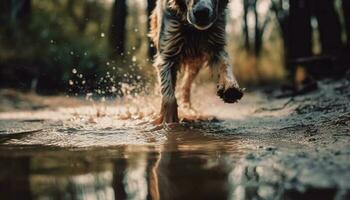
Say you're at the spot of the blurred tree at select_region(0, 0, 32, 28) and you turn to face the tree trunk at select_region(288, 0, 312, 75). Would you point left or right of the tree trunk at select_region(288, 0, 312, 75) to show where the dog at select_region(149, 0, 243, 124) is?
right

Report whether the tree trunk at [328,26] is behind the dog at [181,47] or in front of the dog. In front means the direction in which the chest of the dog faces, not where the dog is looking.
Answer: behind

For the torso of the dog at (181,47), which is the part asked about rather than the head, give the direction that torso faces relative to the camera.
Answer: toward the camera

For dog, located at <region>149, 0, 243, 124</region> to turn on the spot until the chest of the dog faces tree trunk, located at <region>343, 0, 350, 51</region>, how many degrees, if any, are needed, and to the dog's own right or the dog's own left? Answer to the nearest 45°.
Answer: approximately 135° to the dog's own left

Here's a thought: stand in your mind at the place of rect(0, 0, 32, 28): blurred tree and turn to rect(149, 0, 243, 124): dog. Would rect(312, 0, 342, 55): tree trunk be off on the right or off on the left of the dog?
left

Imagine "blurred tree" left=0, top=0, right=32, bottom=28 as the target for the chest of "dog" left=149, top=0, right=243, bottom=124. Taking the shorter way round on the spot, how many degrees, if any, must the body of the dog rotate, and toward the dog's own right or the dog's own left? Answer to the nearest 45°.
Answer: approximately 135° to the dog's own right
